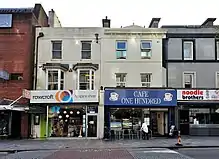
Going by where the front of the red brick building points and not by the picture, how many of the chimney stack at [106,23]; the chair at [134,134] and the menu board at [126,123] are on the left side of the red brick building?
3

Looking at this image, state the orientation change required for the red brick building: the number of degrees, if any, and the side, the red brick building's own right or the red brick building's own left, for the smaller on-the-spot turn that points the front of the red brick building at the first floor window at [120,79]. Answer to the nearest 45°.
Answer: approximately 90° to the red brick building's own left

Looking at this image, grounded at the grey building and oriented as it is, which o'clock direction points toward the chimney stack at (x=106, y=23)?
The chimney stack is roughly at 3 o'clock from the grey building.

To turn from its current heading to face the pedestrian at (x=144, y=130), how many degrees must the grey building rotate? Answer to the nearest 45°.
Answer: approximately 45° to its right

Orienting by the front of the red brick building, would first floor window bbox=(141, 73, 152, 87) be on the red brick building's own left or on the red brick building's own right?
on the red brick building's own left

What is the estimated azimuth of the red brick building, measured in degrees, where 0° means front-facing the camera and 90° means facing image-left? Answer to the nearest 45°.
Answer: approximately 0°

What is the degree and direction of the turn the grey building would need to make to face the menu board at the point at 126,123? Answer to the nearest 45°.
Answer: approximately 90° to its right

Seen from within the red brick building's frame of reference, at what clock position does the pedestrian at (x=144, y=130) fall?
The pedestrian is roughly at 10 o'clock from the red brick building.

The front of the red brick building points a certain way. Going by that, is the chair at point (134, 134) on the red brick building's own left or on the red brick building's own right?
on the red brick building's own left

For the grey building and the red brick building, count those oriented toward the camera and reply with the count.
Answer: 2

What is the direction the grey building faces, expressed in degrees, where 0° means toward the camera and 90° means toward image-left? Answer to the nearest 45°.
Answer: approximately 0°

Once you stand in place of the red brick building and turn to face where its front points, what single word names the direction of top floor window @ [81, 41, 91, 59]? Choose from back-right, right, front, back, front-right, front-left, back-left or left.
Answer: left
